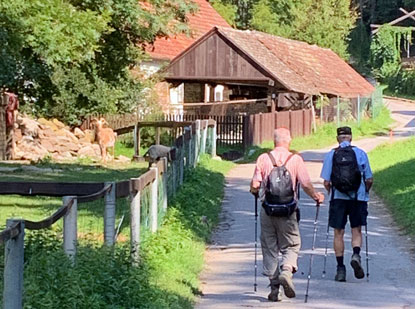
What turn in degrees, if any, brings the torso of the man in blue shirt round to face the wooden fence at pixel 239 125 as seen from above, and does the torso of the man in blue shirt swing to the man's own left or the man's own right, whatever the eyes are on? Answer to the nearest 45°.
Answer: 0° — they already face it

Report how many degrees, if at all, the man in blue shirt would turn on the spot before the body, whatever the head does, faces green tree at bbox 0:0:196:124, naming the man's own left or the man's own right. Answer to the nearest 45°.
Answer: approximately 45° to the man's own left

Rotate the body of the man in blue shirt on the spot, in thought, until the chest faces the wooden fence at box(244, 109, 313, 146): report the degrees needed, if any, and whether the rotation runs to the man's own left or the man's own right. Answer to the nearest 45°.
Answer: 0° — they already face it

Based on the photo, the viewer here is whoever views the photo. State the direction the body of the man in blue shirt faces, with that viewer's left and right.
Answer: facing away from the viewer

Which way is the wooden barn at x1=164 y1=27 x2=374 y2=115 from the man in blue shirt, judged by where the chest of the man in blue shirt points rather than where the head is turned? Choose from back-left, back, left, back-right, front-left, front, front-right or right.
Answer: front
